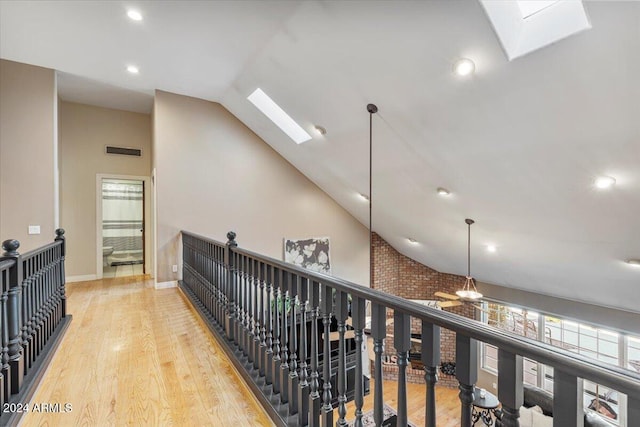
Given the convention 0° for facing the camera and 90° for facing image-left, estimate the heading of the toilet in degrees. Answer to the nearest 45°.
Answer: approximately 270°

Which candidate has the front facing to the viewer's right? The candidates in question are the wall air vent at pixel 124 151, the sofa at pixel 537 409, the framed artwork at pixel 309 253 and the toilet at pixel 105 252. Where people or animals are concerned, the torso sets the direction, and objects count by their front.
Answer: the toilet

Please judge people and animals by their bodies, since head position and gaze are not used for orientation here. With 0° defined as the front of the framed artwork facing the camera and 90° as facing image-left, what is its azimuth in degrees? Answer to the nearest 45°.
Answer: approximately 0°

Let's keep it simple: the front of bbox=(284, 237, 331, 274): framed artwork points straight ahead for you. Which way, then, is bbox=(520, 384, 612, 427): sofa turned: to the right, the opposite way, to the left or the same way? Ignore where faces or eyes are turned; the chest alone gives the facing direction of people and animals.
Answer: to the right

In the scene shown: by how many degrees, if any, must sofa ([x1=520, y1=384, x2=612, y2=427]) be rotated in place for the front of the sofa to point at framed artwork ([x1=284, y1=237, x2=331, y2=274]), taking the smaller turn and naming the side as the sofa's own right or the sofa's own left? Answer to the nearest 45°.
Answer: approximately 45° to the sofa's own right

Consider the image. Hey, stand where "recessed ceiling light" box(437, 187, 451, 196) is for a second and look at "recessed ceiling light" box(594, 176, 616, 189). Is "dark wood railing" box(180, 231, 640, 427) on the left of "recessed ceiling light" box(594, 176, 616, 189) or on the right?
right

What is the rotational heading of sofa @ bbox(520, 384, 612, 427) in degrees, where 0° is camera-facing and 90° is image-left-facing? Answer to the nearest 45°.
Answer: approximately 45°

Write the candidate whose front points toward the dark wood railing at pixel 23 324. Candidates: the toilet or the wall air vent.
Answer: the wall air vent

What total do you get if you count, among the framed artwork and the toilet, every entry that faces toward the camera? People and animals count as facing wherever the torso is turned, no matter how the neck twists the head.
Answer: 1

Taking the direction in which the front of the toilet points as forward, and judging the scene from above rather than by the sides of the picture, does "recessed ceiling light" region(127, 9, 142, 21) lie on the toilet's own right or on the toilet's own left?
on the toilet's own right
